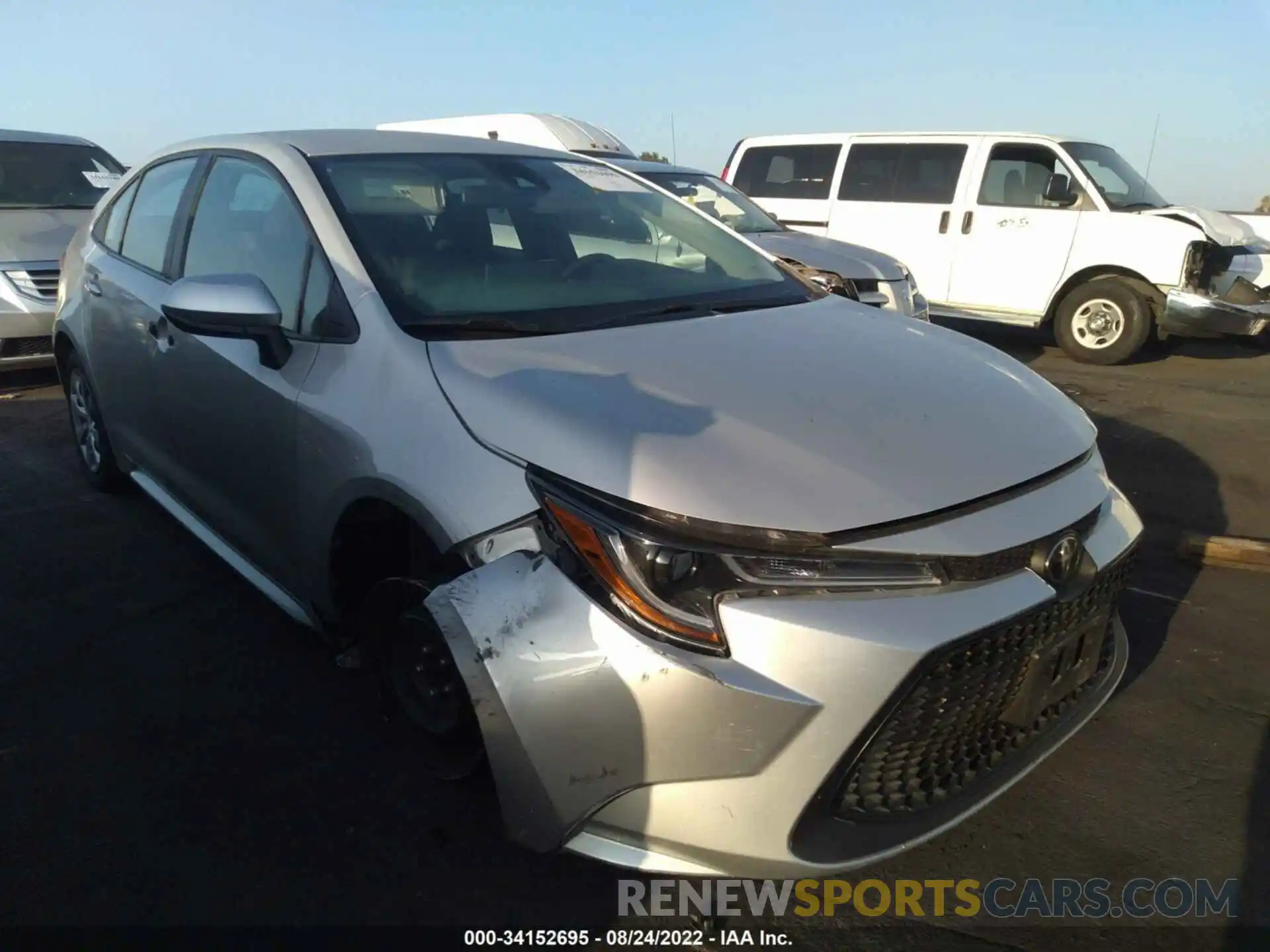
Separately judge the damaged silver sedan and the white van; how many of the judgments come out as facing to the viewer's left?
0

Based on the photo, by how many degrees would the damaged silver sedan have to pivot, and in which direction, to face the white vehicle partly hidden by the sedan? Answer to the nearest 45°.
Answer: approximately 135° to its left

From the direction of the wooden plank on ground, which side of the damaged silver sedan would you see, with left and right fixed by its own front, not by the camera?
left

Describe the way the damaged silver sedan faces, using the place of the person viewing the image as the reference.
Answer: facing the viewer and to the right of the viewer

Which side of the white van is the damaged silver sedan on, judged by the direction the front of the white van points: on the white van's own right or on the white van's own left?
on the white van's own right
